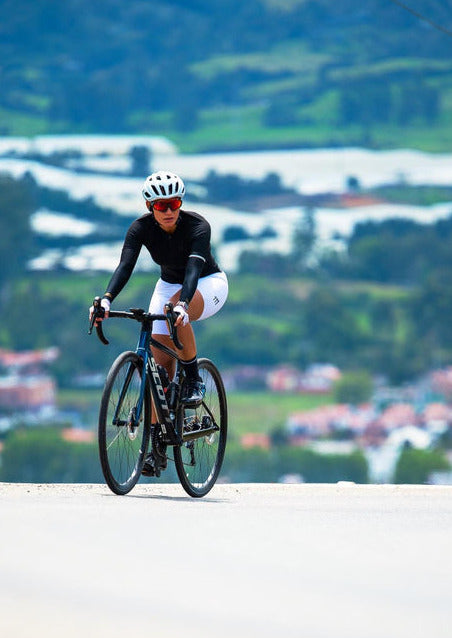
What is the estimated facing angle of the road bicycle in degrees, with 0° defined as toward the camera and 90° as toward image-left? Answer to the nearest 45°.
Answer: approximately 45°

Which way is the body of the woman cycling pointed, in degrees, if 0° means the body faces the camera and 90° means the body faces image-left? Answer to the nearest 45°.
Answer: approximately 45°
